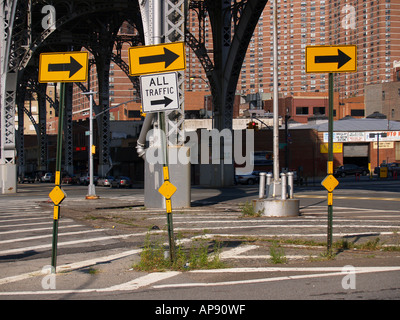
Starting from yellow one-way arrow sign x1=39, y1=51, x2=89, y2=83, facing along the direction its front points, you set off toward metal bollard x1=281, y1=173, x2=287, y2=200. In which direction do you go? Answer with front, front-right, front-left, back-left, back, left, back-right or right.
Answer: back-left

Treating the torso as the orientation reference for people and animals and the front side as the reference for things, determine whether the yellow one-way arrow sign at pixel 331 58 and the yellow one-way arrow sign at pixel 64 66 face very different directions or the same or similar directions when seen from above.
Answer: same or similar directions

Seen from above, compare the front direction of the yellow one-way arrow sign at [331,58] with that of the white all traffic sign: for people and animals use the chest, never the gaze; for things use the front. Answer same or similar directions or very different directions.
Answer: same or similar directions

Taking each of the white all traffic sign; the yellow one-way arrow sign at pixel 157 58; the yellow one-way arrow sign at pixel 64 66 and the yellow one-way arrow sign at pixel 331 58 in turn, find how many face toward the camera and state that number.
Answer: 4

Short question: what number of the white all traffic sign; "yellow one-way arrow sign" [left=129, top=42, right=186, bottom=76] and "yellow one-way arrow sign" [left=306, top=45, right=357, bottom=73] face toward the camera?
3

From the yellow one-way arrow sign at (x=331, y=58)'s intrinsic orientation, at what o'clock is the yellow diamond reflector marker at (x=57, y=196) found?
The yellow diamond reflector marker is roughly at 2 o'clock from the yellow one-way arrow sign.

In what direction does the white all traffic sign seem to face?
toward the camera

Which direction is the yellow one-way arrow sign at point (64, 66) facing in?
toward the camera

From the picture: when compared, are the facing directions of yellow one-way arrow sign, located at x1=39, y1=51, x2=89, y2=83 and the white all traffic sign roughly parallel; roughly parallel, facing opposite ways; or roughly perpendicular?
roughly parallel

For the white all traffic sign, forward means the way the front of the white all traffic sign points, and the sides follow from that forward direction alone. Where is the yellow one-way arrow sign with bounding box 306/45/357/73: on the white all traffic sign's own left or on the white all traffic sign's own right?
on the white all traffic sign's own left

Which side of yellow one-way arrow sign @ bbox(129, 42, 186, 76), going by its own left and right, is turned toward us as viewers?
front

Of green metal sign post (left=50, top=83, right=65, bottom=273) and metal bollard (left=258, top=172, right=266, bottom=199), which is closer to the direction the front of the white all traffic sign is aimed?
the green metal sign post

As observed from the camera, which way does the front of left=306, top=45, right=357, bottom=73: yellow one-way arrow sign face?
facing the viewer

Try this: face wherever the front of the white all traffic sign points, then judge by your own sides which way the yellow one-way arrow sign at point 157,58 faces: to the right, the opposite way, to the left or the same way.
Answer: the same way

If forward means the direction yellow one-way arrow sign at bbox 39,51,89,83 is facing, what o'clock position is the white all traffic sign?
The white all traffic sign is roughly at 10 o'clock from the yellow one-way arrow sign.
